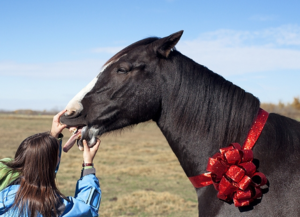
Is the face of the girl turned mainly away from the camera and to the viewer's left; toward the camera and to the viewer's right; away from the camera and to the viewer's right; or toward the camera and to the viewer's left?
away from the camera and to the viewer's right

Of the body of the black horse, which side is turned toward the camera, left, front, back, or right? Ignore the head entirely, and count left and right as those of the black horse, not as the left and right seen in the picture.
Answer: left

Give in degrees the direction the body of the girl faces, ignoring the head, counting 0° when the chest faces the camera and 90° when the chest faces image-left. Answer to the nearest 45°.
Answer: approximately 225°

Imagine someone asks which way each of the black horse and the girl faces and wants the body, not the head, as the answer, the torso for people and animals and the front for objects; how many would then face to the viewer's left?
1

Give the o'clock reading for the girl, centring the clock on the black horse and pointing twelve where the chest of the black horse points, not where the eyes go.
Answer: The girl is roughly at 11 o'clock from the black horse.
